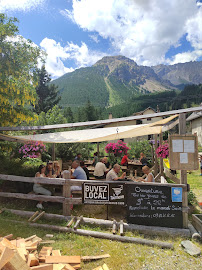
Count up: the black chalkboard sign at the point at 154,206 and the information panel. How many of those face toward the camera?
2

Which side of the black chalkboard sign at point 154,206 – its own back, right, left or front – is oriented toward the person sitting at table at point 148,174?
back

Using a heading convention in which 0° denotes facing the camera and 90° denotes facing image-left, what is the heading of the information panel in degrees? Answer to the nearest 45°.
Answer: approximately 0°
